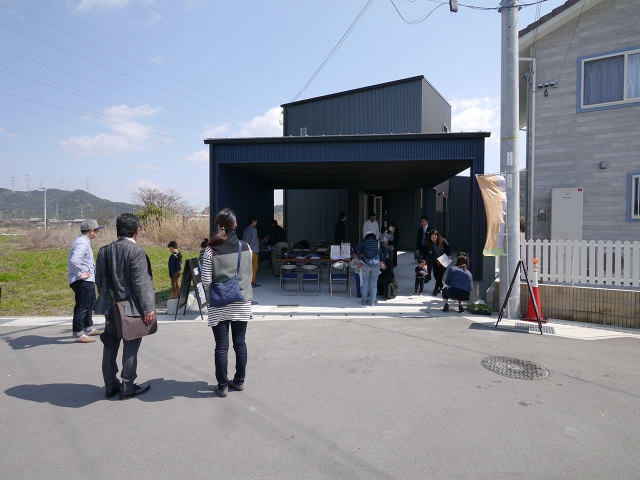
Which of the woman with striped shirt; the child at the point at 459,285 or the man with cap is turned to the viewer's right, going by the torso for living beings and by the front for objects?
the man with cap

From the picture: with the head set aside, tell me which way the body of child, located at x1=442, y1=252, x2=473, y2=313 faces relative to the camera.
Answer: away from the camera

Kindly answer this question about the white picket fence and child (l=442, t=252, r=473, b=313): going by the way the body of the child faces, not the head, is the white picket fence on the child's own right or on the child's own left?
on the child's own right

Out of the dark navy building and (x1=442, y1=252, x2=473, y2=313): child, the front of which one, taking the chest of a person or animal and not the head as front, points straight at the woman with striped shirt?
the dark navy building

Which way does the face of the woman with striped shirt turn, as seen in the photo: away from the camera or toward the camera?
away from the camera

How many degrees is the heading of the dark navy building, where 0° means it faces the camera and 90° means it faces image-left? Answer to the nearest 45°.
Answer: approximately 0°

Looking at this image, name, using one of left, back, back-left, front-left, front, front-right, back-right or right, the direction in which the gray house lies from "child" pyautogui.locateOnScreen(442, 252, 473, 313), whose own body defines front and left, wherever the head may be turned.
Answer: front-right

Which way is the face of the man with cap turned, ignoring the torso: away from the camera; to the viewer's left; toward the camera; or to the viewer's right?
to the viewer's right

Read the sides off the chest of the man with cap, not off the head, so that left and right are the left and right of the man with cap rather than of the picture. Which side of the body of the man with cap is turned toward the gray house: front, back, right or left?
front

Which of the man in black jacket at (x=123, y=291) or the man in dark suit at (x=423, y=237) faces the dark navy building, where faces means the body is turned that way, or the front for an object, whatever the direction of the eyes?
the man in black jacket

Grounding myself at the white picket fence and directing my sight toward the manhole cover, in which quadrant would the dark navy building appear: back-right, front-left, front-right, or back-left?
back-right

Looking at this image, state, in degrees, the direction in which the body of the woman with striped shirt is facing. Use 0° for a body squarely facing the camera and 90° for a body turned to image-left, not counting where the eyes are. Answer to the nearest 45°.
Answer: approximately 180°

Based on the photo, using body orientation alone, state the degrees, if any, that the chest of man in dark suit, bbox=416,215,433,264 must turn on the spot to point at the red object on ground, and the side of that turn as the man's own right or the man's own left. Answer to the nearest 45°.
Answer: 0° — they already face it

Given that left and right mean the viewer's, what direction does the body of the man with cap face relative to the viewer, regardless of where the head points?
facing to the right of the viewer
